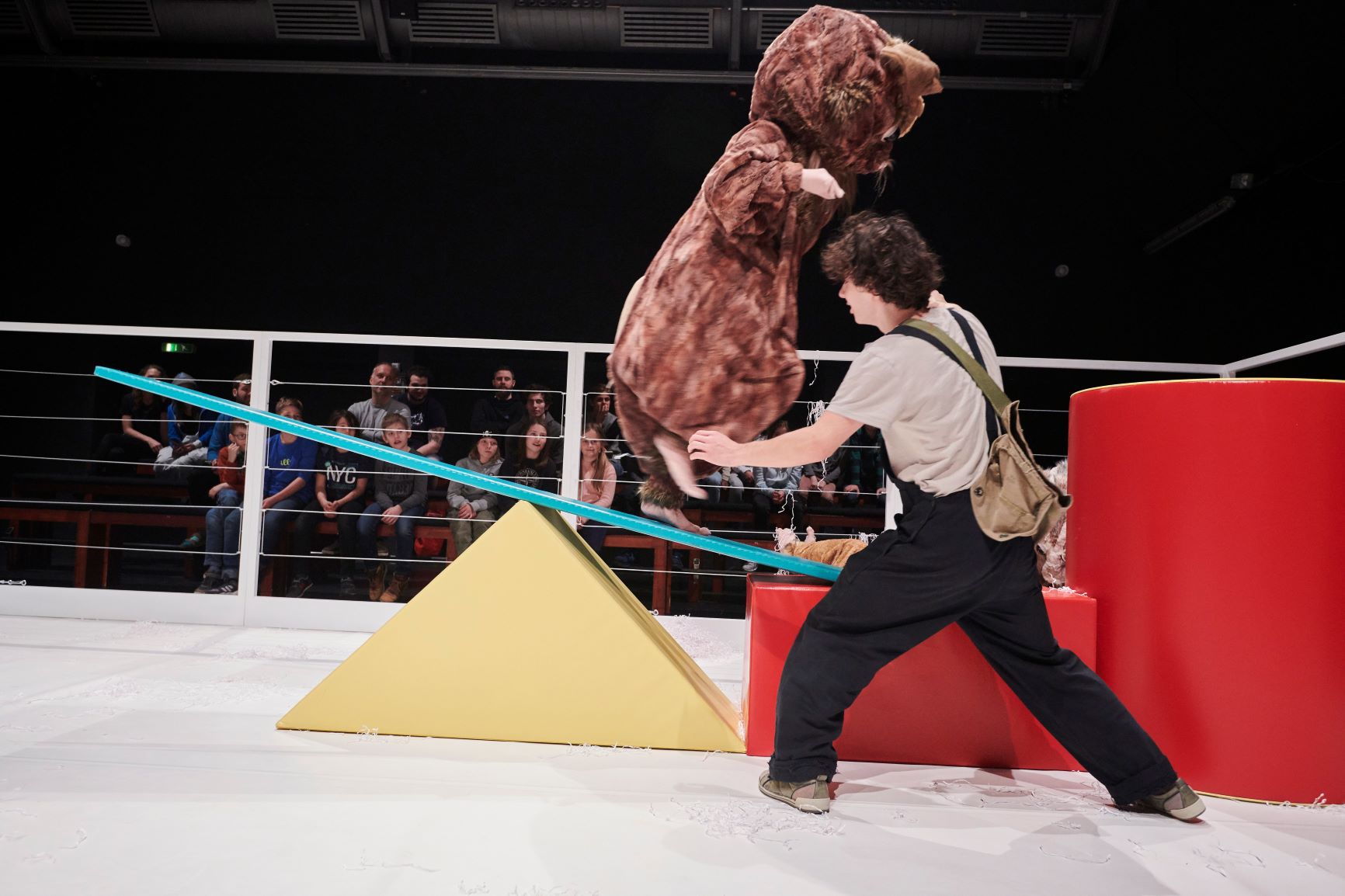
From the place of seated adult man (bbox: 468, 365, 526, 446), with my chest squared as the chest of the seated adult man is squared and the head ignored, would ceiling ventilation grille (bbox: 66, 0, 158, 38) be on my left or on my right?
on my right

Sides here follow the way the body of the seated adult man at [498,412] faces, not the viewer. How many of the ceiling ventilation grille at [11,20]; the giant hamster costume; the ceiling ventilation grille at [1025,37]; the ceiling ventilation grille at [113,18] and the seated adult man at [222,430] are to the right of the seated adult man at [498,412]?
3

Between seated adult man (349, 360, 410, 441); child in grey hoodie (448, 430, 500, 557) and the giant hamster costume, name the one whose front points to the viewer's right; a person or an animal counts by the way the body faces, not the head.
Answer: the giant hamster costume

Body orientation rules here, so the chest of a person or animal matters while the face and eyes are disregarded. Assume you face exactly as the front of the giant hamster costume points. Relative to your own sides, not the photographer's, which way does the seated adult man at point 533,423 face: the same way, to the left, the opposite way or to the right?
to the right

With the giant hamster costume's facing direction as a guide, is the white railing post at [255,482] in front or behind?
behind

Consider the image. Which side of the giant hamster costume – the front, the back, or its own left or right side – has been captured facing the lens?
right

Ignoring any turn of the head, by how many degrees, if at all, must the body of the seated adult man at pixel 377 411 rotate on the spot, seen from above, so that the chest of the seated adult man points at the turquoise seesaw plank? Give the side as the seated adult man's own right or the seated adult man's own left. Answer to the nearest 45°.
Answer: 0° — they already face it
